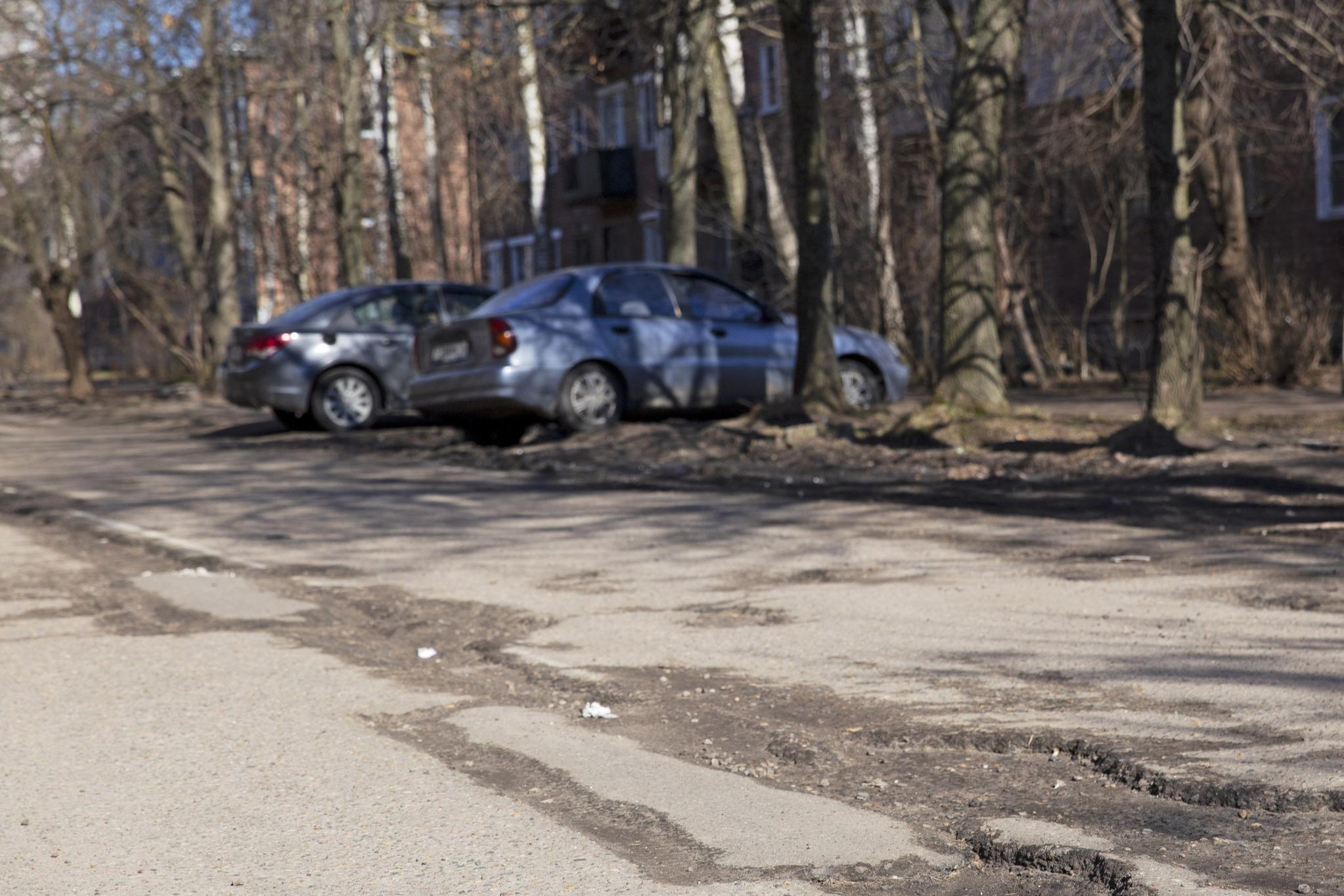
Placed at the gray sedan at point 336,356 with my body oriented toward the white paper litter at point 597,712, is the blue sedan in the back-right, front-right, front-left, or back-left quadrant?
front-left

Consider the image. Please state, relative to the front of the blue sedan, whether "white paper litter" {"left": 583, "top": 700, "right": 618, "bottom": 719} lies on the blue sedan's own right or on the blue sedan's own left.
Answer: on the blue sedan's own right

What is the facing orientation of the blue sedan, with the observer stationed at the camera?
facing away from the viewer and to the right of the viewer

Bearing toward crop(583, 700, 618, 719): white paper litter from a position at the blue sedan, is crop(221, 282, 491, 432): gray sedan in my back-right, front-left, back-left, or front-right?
back-right

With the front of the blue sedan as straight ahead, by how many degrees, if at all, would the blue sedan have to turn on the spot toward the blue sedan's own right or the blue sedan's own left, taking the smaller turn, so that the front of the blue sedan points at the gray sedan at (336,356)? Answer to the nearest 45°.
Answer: approximately 90° to the blue sedan's own left
